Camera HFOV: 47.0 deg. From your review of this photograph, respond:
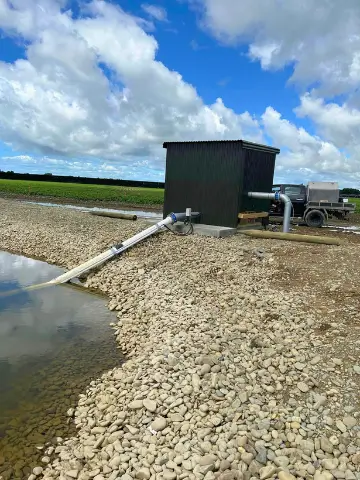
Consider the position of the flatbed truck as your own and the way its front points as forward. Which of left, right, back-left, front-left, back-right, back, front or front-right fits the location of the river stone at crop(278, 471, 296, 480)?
left

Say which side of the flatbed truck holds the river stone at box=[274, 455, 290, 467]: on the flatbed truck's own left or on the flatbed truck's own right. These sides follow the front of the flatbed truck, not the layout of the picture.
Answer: on the flatbed truck's own left

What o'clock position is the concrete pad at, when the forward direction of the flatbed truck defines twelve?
The concrete pad is roughly at 10 o'clock from the flatbed truck.

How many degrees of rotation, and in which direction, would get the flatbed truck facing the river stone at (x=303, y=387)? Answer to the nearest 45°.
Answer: approximately 90° to its left

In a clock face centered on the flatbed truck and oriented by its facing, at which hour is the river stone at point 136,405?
The river stone is roughly at 9 o'clock from the flatbed truck.

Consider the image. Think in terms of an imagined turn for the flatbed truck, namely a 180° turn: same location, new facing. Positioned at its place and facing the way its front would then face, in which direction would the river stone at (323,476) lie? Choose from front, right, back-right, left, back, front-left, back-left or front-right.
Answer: right

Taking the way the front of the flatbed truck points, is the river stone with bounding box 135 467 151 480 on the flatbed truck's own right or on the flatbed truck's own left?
on the flatbed truck's own left

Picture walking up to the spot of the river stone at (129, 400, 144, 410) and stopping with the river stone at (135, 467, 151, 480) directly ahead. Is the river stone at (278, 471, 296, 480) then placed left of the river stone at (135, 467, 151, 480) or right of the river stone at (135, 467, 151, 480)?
left

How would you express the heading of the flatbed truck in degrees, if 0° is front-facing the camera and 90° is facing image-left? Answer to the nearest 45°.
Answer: approximately 90°

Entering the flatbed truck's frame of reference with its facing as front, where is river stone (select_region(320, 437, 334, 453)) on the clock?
The river stone is roughly at 9 o'clock from the flatbed truck.

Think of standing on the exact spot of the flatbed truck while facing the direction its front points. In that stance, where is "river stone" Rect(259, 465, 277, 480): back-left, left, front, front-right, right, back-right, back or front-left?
left

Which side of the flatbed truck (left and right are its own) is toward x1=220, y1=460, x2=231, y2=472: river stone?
left

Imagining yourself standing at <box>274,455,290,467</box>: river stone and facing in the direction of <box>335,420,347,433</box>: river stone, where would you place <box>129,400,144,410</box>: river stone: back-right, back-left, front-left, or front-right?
back-left

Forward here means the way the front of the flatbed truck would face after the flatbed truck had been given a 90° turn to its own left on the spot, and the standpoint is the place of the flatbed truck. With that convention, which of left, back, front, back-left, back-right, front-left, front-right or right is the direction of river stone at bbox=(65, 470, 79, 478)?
front

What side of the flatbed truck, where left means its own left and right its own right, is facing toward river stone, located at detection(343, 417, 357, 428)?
left

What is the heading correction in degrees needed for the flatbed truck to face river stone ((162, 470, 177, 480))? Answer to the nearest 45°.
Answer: approximately 90° to its left
